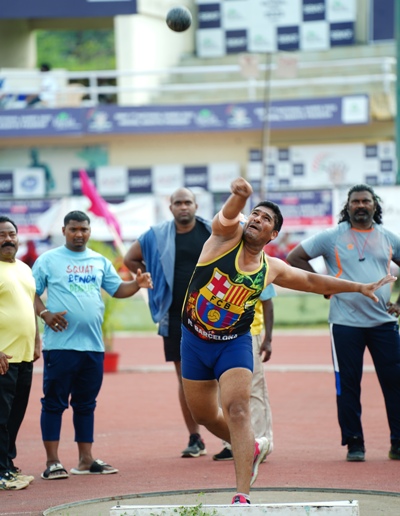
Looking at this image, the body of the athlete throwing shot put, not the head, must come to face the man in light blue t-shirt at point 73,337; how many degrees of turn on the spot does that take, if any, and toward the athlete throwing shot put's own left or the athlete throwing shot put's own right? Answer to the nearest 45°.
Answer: approximately 135° to the athlete throwing shot put's own right

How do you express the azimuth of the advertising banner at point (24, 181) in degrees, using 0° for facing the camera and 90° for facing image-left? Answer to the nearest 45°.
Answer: approximately 0°

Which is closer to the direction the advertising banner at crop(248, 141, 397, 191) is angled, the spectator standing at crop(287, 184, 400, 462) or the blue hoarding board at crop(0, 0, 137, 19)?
the spectator standing

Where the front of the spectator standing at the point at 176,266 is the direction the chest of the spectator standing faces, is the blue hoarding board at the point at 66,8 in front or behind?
behind

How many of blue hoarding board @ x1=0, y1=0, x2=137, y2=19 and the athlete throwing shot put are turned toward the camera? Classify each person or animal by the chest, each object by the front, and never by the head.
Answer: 2

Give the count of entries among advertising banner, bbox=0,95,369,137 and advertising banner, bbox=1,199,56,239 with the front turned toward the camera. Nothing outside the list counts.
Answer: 2

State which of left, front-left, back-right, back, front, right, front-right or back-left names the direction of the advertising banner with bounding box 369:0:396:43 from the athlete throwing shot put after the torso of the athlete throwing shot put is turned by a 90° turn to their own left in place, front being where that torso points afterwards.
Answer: left

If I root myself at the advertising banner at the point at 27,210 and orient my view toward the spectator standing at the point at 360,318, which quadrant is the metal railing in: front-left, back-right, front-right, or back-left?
back-left

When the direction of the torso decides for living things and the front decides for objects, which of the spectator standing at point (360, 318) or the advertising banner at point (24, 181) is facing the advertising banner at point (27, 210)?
the advertising banner at point (24, 181)

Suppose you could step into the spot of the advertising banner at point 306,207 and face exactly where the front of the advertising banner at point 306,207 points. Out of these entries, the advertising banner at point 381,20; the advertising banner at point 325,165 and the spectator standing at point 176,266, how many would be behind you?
2
